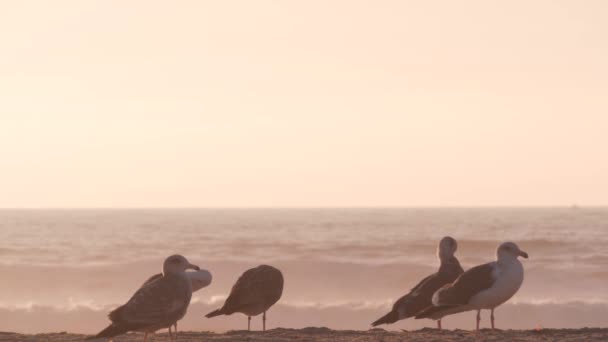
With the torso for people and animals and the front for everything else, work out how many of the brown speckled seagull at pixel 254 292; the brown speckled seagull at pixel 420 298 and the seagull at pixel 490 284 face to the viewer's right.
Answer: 3

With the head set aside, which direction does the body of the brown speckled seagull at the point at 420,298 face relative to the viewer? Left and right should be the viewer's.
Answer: facing to the right of the viewer

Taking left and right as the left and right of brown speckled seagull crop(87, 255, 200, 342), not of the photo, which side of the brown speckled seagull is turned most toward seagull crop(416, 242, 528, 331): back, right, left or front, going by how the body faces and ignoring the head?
front

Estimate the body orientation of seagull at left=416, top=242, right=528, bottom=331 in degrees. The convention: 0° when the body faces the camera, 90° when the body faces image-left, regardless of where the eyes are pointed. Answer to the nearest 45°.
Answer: approximately 270°

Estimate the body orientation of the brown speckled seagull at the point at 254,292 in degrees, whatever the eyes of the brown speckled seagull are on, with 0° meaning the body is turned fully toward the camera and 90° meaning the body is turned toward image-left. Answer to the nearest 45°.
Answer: approximately 270°

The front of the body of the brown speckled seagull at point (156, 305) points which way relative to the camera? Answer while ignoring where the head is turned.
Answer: to the viewer's right

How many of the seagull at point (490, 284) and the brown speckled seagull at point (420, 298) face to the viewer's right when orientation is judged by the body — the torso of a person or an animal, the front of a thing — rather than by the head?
2

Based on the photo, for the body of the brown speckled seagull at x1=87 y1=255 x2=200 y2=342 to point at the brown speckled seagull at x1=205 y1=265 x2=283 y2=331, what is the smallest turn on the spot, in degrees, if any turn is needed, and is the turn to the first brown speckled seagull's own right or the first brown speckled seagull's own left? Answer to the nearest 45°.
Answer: approximately 45° to the first brown speckled seagull's own left
